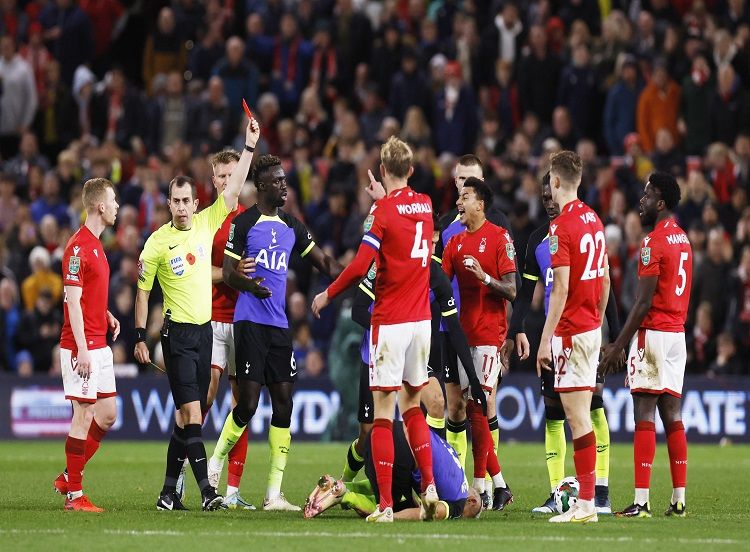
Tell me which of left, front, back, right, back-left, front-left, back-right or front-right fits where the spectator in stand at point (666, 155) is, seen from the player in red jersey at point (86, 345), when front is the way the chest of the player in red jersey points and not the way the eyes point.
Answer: front-left

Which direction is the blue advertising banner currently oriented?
toward the camera

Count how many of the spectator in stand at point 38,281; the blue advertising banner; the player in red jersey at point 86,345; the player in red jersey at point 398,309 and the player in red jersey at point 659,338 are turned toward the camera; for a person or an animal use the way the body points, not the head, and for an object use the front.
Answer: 2

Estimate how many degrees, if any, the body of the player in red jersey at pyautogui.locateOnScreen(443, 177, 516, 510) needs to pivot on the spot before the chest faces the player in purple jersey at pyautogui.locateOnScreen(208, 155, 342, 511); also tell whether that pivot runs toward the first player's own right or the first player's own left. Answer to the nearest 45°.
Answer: approximately 45° to the first player's own right

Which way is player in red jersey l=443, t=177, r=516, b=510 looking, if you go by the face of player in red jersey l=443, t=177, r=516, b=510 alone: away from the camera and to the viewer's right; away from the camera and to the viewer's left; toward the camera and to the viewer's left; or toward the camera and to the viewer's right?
toward the camera and to the viewer's left

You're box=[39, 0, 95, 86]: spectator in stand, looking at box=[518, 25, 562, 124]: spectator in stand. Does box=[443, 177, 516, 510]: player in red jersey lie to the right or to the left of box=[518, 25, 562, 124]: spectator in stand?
right

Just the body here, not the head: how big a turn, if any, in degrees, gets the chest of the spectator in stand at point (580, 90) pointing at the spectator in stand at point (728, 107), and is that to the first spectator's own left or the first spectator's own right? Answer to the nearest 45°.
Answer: approximately 90° to the first spectator's own left

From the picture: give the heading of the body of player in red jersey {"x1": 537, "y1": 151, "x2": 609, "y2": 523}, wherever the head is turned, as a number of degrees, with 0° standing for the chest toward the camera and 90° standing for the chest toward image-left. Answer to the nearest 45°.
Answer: approximately 135°

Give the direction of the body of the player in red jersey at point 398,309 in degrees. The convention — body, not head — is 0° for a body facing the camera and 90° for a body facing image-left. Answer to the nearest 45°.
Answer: approximately 135°

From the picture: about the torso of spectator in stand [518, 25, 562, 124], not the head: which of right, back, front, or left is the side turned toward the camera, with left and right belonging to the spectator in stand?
front

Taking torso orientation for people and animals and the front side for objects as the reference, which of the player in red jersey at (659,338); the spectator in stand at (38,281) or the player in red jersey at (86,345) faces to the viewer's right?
the player in red jersey at (86,345)

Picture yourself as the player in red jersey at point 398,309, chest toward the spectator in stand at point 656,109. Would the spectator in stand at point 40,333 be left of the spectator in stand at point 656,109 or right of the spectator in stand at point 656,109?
left

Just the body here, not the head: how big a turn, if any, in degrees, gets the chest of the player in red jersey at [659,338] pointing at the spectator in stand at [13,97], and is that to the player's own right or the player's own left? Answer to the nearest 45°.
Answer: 0° — they already face them

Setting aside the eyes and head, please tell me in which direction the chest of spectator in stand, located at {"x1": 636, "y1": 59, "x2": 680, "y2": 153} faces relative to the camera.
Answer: toward the camera

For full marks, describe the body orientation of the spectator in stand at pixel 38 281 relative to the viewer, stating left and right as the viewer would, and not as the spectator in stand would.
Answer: facing the viewer
